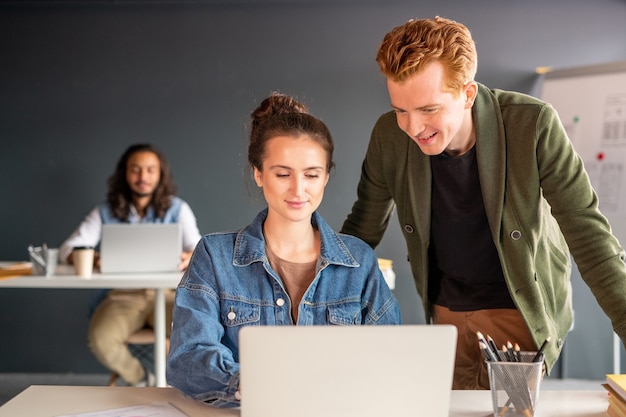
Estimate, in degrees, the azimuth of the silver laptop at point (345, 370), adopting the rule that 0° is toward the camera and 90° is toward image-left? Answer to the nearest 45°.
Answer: approximately 180°

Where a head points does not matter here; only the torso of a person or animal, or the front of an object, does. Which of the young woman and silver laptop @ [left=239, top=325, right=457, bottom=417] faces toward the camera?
the young woman

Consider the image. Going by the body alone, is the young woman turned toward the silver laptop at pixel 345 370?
yes

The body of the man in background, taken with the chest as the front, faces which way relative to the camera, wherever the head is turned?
toward the camera

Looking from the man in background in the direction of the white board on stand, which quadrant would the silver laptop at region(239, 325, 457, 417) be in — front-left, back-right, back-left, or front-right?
front-right

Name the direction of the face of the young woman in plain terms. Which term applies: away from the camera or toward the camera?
toward the camera

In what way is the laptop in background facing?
away from the camera

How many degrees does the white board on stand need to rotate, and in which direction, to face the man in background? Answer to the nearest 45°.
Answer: approximately 45° to its right

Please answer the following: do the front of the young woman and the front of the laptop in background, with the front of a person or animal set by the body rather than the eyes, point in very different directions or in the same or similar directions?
very different directions

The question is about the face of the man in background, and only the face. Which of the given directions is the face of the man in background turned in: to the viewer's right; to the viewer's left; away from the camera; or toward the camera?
toward the camera

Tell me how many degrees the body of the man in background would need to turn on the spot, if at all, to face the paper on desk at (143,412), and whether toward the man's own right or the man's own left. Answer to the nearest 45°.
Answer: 0° — they already face it

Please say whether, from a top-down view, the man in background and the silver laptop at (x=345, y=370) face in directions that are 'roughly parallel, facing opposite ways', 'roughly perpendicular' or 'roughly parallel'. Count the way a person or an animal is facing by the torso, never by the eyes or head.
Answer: roughly parallel, facing opposite ways

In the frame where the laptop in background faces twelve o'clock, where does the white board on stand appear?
The white board on stand is roughly at 3 o'clock from the laptop in background.

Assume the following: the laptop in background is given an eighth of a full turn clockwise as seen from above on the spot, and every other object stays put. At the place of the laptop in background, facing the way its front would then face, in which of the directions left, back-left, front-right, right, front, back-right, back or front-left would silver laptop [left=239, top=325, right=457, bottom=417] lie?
back-right

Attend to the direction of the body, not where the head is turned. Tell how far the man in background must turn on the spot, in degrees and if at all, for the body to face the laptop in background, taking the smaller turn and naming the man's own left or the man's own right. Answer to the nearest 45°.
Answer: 0° — they already face it

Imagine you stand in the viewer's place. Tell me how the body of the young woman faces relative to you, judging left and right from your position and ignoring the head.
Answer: facing the viewer

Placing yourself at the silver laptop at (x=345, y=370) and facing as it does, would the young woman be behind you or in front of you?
in front

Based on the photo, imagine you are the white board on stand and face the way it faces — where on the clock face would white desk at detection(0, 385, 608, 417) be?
The white desk is roughly at 11 o'clock from the white board on stand.
